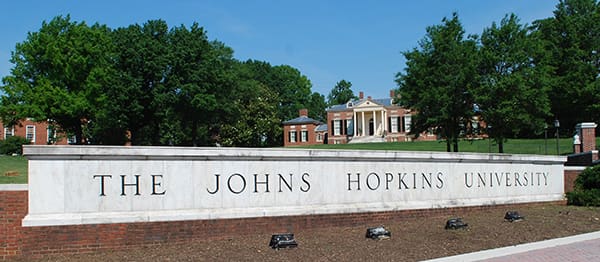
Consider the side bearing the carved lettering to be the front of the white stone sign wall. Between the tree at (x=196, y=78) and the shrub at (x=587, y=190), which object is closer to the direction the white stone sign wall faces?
the shrub

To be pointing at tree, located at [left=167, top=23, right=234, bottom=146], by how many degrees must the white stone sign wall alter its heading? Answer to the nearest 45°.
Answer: approximately 135° to its left

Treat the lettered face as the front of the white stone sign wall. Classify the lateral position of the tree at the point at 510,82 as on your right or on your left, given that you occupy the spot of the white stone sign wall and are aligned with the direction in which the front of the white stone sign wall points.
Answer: on your left

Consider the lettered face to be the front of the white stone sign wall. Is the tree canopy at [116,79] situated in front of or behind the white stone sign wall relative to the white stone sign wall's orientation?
behind

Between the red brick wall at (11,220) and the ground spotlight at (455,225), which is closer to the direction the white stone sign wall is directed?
the ground spotlight

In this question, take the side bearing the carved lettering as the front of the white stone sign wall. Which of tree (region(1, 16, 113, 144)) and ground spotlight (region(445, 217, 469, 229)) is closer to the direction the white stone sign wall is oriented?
the ground spotlight

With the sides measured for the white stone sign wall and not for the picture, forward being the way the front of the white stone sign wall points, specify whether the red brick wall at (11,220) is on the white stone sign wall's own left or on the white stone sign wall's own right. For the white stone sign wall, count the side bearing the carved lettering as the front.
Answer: on the white stone sign wall's own right

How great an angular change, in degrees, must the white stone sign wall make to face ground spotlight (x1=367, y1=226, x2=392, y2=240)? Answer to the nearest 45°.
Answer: approximately 45° to its left

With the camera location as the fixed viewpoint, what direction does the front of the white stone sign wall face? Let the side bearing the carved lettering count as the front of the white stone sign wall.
facing the viewer and to the right of the viewer

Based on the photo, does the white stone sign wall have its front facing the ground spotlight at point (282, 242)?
yes

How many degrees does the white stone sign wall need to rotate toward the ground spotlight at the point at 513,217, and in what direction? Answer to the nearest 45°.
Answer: approximately 45° to its left
